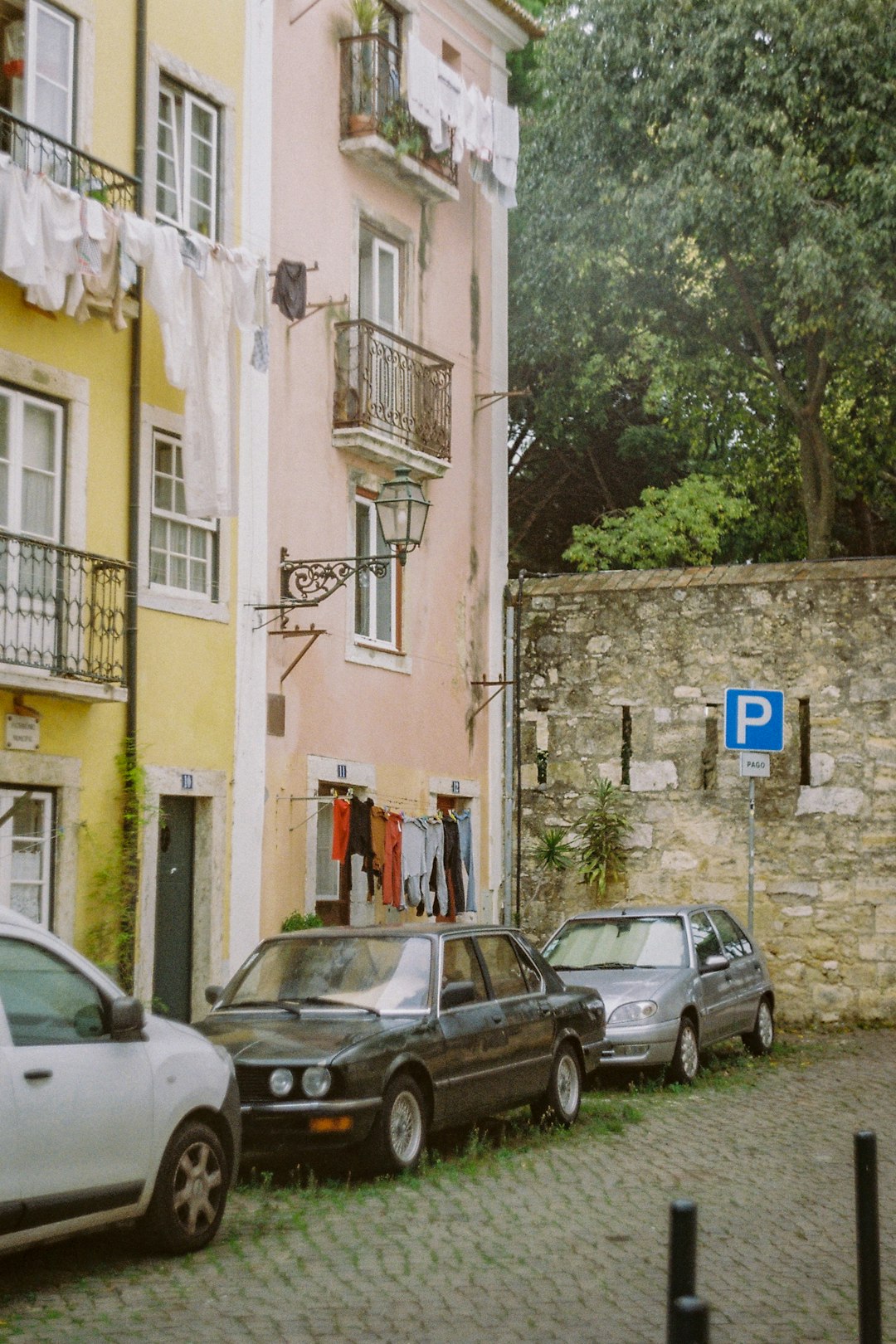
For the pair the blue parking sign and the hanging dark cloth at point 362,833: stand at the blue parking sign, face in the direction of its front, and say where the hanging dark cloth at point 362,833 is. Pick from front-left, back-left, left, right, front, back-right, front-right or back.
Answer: right

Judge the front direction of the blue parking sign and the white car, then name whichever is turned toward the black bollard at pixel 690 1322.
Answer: the blue parking sign

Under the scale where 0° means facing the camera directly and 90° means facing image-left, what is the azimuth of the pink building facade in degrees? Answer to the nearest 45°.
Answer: approximately 315°

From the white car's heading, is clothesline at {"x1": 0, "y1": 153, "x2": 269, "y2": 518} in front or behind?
in front

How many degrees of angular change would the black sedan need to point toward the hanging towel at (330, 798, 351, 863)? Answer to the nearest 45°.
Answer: approximately 135° to its right

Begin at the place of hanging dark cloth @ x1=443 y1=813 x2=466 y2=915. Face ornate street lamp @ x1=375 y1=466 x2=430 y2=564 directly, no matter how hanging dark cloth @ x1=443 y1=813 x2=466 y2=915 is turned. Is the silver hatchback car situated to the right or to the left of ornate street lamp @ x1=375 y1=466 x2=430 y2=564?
left

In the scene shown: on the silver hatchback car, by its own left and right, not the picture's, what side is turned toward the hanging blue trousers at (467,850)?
right

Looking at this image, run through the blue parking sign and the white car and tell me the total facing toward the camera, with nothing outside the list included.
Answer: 1

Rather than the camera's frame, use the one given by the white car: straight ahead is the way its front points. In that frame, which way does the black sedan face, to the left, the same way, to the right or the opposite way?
the opposite way

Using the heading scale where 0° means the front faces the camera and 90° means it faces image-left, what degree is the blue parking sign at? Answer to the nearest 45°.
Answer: approximately 0°

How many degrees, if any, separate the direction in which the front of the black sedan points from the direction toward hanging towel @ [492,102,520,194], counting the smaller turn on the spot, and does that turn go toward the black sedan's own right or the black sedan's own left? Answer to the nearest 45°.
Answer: approximately 135° to the black sedan's own right

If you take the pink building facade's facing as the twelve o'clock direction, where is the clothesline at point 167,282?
The clothesline is roughly at 2 o'clock from the pink building facade.

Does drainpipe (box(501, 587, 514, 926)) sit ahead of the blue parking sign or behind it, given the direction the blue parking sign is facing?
behind

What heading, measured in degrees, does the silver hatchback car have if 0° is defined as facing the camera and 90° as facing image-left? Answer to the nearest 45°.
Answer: approximately 45°
